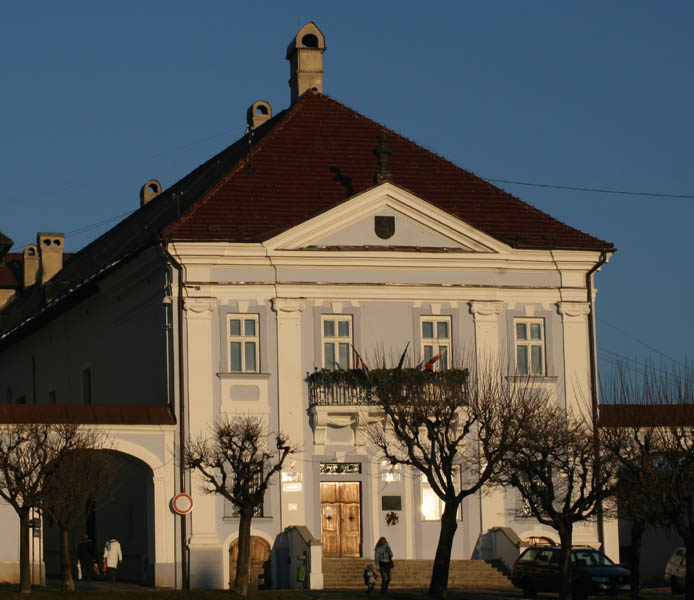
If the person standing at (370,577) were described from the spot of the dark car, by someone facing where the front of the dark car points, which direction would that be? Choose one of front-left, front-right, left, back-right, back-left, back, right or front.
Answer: back-right

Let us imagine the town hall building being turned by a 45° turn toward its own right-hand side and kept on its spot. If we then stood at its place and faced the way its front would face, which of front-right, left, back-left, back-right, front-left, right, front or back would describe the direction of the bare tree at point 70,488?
front

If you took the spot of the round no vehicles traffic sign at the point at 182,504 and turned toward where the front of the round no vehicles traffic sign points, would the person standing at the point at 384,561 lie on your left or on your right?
on your left

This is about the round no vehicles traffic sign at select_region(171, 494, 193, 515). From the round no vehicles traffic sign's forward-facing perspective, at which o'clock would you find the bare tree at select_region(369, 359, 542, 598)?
The bare tree is roughly at 10 o'clock from the round no vehicles traffic sign.

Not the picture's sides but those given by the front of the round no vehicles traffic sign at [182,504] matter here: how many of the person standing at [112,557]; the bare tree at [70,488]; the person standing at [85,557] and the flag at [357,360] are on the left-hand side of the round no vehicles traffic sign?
1

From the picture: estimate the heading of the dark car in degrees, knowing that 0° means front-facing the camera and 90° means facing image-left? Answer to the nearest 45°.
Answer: approximately 315°

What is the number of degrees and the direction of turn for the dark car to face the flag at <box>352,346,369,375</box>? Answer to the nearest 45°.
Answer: approximately 180°

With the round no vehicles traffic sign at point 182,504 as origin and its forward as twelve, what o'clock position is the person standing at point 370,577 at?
The person standing is roughly at 10 o'clock from the round no vehicles traffic sign.

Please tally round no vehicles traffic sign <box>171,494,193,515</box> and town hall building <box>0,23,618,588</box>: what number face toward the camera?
2

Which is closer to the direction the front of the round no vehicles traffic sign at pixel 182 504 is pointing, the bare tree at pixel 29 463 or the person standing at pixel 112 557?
the bare tree

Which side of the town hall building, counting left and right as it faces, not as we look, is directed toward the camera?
front
